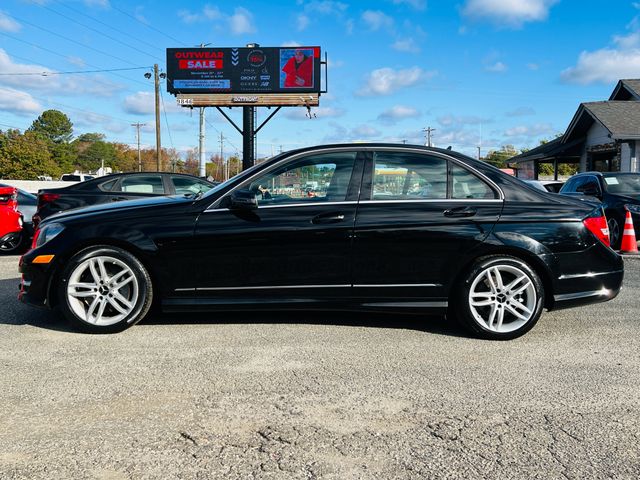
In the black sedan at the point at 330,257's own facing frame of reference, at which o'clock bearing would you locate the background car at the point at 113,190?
The background car is roughly at 2 o'clock from the black sedan.

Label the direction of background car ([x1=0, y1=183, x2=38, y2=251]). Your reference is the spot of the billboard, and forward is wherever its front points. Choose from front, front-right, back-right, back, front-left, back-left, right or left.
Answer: front

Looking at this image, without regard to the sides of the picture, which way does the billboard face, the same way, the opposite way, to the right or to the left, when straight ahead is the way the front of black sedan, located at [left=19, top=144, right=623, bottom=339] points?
to the left

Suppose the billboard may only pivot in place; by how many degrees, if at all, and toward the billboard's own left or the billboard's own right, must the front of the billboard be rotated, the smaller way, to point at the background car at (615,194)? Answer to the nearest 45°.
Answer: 0° — it already faces it

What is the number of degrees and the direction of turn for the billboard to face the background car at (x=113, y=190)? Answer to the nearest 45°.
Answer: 0° — it already faces it

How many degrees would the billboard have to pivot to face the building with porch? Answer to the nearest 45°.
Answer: approximately 45° to its left

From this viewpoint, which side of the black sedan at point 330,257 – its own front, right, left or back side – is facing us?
left

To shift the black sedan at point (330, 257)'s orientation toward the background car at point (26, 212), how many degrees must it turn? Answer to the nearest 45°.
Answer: approximately 45° to its right

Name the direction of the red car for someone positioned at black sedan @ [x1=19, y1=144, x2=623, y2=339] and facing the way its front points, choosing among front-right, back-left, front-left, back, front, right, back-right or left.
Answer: front-right

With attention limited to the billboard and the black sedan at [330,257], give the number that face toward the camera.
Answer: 1

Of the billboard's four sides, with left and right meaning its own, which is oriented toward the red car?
front

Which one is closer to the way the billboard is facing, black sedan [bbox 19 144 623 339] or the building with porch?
the black sedan

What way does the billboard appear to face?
toward the camera
